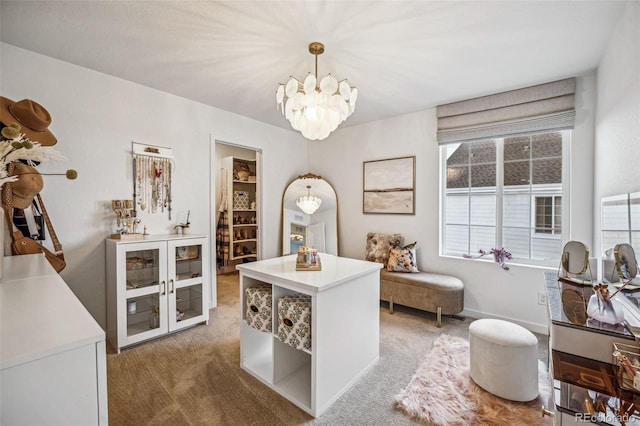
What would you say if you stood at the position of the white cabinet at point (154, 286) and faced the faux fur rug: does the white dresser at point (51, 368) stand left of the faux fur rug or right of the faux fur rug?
right

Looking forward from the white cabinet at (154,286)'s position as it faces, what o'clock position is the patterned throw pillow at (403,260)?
The patterned throw pillow is roughly at 11 o'clock from the white cabinet.

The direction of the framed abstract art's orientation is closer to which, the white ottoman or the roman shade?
the white ottoman

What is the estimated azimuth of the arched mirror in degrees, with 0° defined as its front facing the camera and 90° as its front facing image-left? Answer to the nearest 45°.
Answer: approximately 0°

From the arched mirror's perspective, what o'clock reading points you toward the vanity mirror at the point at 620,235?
The vanity mirror is roughly at 11 o'clock from the arched mirror.

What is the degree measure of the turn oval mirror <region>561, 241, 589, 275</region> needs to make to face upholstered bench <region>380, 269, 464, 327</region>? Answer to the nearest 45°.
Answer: approximately 45° to its right

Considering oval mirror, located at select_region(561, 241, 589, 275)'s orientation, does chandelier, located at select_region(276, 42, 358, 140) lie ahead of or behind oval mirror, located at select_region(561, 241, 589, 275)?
ahead

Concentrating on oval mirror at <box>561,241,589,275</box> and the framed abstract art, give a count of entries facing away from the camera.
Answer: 0

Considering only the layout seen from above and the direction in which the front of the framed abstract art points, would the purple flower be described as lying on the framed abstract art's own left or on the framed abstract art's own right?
on the framed abstract art's own left

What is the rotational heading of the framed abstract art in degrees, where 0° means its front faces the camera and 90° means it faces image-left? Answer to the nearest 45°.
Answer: approximately 45°

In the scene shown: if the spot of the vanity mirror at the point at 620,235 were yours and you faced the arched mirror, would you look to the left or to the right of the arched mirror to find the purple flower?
right

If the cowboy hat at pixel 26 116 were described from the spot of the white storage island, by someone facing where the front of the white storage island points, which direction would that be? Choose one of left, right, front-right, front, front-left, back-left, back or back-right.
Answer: front-right

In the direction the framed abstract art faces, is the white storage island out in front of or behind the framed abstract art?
in front
